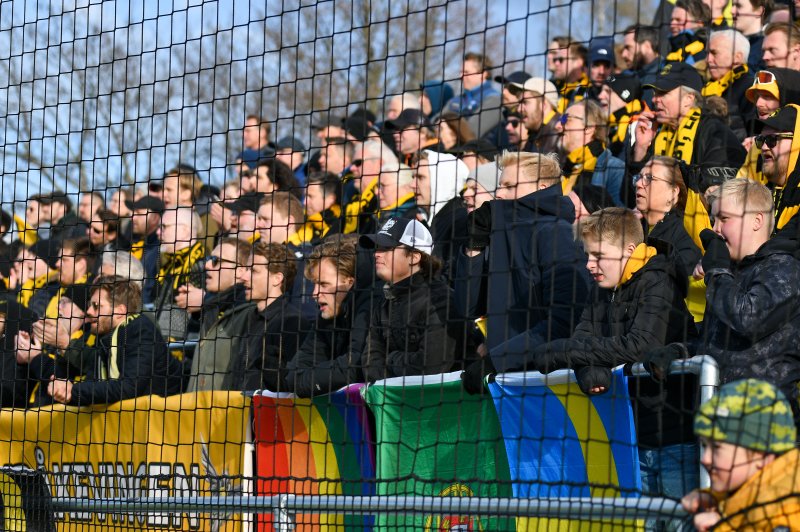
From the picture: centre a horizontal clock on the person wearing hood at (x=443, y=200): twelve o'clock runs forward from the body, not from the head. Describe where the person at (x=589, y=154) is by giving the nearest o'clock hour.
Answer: the person at (x=589, y=154) is roughly at 6 o'clock from the person wearing hood at (x=443, y=200).

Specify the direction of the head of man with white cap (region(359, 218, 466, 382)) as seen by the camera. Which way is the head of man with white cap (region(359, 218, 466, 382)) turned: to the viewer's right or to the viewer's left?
to the viewer's left

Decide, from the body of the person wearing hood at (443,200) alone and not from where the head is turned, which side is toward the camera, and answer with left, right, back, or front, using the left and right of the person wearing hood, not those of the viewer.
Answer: left

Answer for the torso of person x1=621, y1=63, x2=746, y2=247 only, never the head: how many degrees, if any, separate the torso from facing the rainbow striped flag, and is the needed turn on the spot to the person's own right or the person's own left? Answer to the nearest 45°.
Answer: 0° — they already face it

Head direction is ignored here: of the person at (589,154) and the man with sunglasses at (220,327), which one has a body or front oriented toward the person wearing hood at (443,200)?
the person at (589,154)

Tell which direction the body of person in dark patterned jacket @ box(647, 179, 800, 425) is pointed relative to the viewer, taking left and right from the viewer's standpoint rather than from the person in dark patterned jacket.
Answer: facing to the left of the viewer

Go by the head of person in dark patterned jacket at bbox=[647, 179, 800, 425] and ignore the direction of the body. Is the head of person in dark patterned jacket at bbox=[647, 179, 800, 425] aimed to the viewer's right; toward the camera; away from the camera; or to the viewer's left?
to the viewer's left

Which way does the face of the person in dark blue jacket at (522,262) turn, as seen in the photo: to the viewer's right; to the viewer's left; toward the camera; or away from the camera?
to the viewer's left

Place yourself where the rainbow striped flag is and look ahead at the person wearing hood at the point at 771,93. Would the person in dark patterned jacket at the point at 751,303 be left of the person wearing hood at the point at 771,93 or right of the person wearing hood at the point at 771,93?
right
